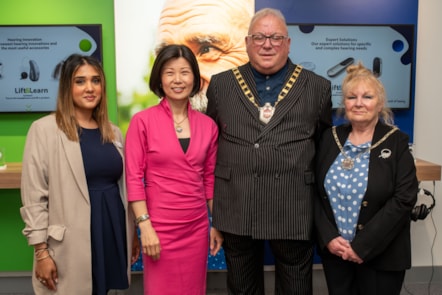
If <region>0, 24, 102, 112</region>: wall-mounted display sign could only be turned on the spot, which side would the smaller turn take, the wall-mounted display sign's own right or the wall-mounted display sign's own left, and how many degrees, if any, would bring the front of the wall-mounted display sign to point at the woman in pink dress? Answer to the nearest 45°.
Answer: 0° — it already faces them

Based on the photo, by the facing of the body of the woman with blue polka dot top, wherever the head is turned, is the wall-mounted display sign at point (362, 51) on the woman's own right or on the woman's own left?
on the woman's own right

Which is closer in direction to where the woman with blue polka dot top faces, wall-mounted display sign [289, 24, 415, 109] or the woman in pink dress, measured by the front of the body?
the woman in pink dress

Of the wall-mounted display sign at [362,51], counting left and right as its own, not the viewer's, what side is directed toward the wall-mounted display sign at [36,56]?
right

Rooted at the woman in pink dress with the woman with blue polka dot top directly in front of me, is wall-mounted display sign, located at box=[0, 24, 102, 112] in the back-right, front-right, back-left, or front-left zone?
back-left

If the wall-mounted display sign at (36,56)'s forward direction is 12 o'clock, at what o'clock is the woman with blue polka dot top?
The woman with blue polka dot top is roughly at 11 o'clock from the wall-mounted display sign.

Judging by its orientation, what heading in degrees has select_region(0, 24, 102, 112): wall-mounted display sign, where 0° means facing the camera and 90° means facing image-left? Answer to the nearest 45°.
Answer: approximately 0°

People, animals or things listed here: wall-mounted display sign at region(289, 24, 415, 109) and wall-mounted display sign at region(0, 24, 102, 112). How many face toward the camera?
2

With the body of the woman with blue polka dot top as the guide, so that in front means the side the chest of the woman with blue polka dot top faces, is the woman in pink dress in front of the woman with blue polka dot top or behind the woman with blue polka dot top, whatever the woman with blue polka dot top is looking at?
in front

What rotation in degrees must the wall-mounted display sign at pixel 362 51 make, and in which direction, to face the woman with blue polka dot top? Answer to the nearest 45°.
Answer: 0° — it already faces them

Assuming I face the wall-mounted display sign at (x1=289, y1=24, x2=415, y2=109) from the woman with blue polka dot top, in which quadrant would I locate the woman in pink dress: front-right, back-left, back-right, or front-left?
back-left

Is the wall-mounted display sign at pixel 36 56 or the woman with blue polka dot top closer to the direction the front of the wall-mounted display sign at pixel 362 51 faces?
the woman with blue polka dot top
